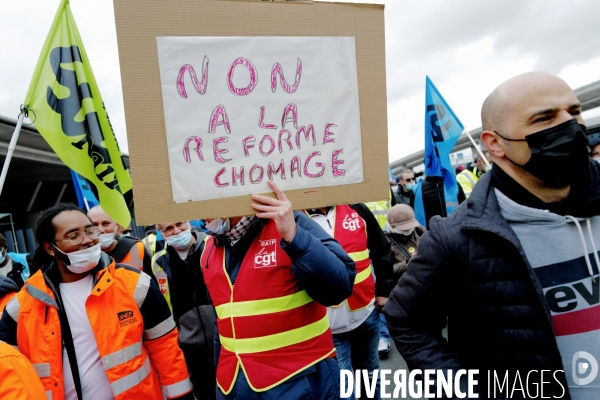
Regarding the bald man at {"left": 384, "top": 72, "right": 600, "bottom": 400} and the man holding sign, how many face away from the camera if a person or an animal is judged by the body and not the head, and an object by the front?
0

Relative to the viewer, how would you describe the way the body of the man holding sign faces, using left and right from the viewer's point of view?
facing the viewer and to the left of the viewer

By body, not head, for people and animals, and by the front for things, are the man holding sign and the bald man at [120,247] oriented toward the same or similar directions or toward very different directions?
same or similar directions

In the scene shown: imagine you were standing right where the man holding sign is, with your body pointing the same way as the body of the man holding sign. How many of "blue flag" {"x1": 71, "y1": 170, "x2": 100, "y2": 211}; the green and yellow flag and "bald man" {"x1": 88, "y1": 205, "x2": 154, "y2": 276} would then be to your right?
3

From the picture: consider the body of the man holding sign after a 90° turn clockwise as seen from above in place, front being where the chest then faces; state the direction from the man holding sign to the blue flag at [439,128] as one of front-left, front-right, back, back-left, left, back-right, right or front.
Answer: right

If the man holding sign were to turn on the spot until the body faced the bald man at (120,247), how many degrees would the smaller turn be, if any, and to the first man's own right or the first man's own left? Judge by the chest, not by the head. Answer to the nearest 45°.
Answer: approximately 90° to the first man's own right

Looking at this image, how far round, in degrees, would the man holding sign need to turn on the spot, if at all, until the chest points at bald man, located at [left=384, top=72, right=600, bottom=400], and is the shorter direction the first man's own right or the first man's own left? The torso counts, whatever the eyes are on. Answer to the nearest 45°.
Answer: approximately 90° to the first man's own left

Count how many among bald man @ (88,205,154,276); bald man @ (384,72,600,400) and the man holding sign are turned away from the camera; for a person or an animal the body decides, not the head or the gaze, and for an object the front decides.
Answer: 0

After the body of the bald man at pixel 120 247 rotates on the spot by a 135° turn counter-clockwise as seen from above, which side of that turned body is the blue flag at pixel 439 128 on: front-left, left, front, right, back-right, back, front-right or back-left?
front

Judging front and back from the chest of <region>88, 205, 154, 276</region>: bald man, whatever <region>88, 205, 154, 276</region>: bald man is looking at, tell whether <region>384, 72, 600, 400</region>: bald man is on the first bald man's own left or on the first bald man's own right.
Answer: on the first bald man's own left
